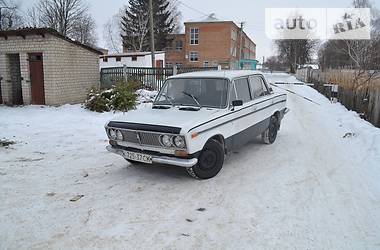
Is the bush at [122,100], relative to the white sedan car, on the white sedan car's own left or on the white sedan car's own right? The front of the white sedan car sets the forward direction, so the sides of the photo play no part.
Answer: on the white sedan car's own right

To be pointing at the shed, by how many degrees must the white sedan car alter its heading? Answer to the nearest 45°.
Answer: approximately 90° to its right

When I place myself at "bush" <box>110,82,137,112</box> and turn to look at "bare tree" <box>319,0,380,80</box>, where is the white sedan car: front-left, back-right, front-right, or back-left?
back-right

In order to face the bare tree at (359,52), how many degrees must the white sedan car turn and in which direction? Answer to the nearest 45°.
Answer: approximately 180°

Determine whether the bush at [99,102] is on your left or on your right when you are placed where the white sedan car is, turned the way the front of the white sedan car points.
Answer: on your right

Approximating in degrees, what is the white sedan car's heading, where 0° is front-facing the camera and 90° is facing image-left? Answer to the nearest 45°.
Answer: approximately 45°

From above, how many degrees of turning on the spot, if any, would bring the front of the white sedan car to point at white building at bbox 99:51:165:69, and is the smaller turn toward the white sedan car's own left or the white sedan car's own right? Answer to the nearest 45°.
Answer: approximately 135° to the white sedan car's own right
